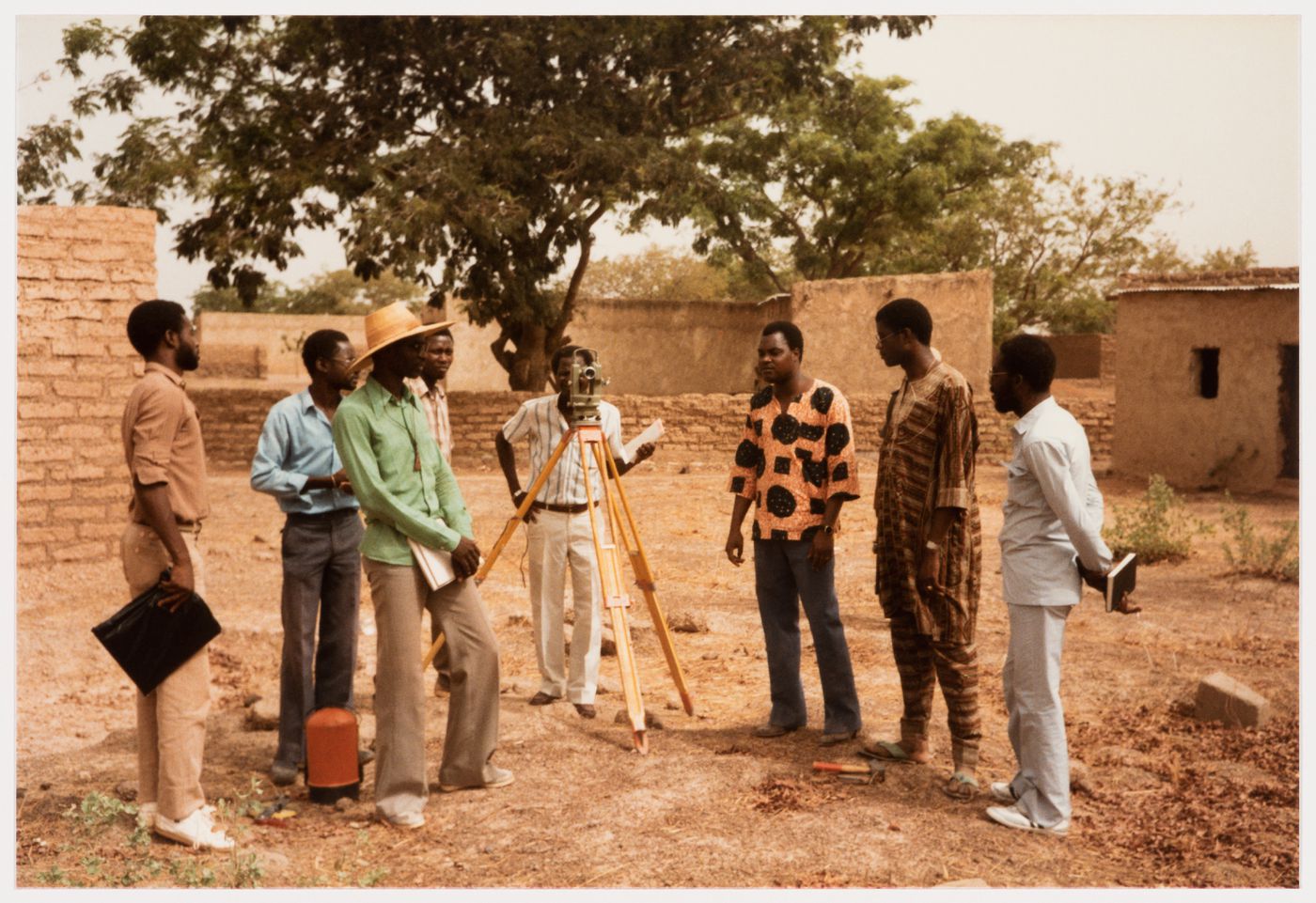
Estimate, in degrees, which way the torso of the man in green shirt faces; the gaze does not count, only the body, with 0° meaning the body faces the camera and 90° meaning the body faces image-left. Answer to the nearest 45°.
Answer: approximately 315°

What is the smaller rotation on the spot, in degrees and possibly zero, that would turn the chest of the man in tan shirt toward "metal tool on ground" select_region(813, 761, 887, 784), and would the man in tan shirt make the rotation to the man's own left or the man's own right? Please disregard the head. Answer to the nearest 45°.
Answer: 0° — they already face it

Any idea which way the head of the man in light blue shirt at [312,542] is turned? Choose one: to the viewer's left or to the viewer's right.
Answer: to the viewer's right

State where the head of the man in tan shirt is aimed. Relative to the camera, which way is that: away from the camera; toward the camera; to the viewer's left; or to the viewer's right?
to the viewer's right

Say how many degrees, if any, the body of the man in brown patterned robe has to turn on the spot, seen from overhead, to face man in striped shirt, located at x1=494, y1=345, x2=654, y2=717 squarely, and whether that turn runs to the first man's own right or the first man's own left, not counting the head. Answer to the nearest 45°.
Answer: approximately 90° to the first man's own right

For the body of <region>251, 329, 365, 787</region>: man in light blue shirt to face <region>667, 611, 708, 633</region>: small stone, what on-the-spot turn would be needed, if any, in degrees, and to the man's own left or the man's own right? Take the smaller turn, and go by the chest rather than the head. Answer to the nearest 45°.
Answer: approximately 90° to the man's own left

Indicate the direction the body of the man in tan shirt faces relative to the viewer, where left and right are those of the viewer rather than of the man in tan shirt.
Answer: facing to the right of the viewer

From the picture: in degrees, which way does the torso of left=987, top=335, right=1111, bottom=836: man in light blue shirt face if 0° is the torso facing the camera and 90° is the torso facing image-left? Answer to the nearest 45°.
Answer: approximately 90°

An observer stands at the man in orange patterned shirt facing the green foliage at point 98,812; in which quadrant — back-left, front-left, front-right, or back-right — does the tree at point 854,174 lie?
back-right
